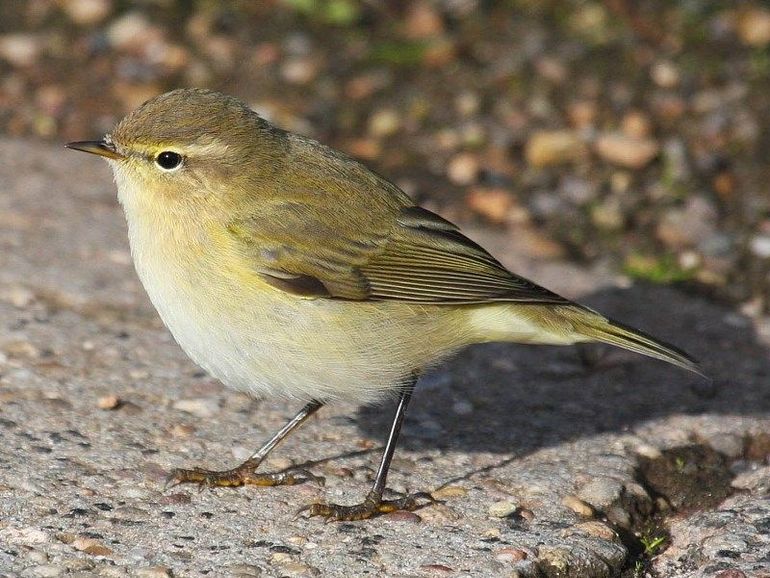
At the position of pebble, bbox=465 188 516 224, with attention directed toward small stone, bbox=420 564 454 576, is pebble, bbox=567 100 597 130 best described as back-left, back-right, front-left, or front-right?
back-left

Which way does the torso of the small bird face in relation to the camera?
to the viewer's left

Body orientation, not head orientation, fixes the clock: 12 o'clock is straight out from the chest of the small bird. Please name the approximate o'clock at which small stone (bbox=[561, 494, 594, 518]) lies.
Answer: The small stone is roughly at 6 o'clock from the small bird.

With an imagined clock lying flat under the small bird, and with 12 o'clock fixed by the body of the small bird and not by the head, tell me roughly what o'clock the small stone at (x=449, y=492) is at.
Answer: The small stone is roughly at 6 o'clock from the small bird.

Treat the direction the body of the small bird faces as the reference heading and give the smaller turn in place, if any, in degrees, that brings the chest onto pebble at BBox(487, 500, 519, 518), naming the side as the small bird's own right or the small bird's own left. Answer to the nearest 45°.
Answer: approximately 180°

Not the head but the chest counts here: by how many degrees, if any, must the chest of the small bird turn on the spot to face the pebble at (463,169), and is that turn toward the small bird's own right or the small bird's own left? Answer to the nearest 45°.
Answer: approximately 90° to the small bird's own right

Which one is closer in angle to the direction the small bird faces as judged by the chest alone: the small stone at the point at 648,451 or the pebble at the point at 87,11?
the pebble

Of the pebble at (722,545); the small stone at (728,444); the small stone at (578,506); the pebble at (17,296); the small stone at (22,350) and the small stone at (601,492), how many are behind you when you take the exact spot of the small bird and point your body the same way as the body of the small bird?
4

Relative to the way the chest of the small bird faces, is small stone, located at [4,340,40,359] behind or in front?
in front

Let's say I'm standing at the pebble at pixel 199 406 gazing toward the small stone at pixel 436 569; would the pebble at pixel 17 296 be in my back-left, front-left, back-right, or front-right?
back-right

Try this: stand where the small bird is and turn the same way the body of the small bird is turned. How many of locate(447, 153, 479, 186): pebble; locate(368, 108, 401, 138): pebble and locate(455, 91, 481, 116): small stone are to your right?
3

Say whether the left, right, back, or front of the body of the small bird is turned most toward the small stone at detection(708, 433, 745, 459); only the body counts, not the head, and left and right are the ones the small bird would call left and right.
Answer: back

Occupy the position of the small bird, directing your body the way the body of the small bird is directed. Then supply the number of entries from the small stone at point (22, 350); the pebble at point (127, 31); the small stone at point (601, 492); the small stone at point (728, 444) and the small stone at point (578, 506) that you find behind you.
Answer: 3

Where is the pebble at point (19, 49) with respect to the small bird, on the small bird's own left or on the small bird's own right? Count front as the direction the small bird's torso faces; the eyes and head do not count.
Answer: on the small bird's own right
